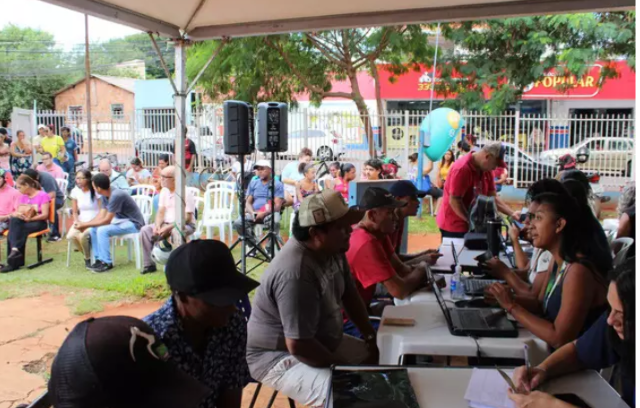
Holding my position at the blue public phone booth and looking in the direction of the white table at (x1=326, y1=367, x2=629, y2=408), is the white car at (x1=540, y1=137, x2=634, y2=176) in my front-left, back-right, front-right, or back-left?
back-left

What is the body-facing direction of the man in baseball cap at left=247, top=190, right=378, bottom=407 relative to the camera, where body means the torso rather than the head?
to the viewer's right

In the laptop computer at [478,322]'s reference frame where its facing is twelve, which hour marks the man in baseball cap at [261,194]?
The man in baseball cap is roughly at 8 o'clock from the laptop computer.

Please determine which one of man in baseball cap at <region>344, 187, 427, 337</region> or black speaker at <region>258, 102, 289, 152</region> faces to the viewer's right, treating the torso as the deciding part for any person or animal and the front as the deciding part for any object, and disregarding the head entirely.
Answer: the man in baseball cap

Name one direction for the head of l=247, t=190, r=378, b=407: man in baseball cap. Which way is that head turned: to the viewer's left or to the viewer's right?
to the viewer's right

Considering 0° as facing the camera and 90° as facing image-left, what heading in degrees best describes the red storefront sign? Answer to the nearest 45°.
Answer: approximately 0°
